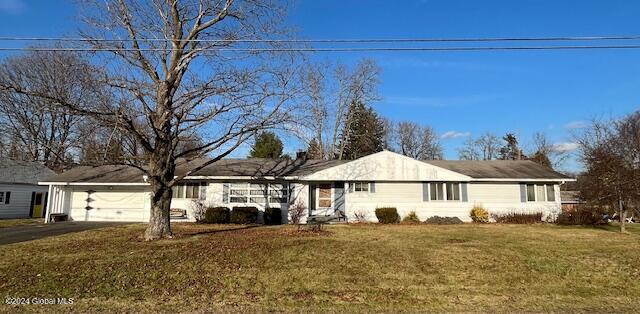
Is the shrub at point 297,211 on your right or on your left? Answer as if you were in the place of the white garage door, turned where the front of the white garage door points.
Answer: on your left

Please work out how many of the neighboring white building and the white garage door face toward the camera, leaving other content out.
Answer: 2

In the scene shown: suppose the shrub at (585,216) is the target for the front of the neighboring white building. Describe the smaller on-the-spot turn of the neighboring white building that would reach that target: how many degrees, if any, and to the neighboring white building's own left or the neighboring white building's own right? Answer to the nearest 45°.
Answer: approximately 45° to the neighboring white building's own left

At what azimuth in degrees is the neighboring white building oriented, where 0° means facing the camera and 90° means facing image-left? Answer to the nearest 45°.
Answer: approximately 0°

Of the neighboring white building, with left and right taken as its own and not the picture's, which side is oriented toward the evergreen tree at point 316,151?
left

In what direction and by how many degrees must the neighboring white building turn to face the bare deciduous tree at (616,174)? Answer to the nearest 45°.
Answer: approximately 45° to its left

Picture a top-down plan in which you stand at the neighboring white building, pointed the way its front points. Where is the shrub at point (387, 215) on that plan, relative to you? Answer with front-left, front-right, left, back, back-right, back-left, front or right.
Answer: front-left

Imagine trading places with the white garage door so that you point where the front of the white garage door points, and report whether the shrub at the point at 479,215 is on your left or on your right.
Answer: on your left

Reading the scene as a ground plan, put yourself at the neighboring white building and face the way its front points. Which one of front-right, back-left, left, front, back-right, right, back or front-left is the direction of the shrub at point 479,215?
front-left

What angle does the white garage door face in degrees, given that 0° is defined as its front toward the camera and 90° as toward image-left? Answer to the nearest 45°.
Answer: approximately 0°

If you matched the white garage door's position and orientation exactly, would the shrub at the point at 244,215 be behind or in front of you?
in front
